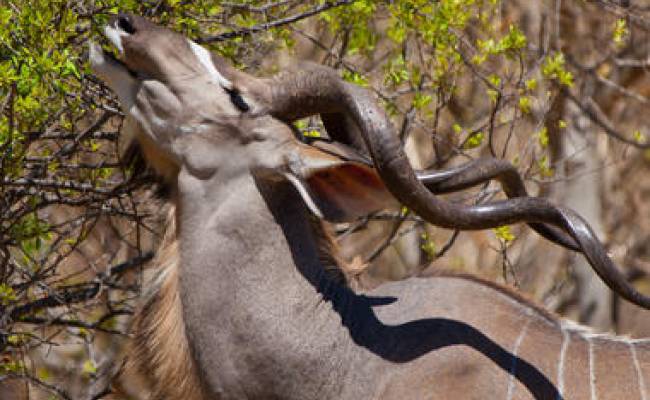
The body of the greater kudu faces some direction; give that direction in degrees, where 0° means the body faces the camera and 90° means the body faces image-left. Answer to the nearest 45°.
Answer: approximately 90°
